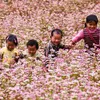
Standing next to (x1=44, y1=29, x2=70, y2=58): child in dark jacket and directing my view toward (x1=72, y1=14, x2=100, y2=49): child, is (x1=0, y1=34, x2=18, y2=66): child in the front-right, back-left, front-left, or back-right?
back-left

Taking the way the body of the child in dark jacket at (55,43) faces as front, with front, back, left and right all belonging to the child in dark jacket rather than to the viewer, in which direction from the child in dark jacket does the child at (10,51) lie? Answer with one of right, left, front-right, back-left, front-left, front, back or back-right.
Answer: right

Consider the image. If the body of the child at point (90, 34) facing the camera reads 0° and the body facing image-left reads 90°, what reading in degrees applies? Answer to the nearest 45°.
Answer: approximately 0°

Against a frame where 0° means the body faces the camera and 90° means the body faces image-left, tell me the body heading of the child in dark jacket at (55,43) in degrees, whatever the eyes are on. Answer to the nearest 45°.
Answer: approximately 0°

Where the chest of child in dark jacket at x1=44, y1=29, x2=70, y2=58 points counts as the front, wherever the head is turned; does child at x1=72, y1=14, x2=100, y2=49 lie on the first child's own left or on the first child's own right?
on the first child's own left

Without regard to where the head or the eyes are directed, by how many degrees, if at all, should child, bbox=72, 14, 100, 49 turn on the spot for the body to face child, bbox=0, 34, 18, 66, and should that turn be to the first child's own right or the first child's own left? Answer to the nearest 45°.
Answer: approximately 90° to the first child's own right

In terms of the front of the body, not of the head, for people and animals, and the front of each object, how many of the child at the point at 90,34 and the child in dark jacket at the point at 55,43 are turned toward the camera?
2

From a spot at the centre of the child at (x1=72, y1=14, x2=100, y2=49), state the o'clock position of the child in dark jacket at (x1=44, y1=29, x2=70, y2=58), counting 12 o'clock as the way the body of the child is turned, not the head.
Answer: The child in dark jacket is roughly at 2 o'clock from the child.
